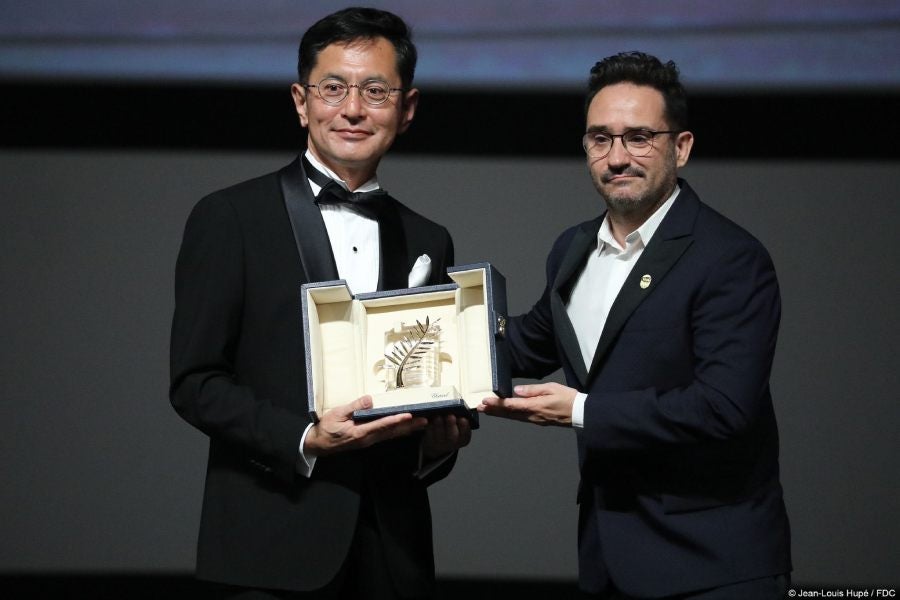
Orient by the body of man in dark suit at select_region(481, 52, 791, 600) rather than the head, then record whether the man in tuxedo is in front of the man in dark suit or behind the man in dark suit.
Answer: in front

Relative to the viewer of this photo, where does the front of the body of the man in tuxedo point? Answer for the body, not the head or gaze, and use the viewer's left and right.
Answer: facing the viewer and to the right of the viewer

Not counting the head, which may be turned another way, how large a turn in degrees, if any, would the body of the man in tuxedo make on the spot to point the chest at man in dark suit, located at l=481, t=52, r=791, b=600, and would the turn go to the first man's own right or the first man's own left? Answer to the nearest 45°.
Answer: approximately 45° to the first man's own left

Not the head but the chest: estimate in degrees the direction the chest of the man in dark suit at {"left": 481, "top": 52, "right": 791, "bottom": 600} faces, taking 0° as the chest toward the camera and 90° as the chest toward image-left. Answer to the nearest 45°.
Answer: approximately 45°

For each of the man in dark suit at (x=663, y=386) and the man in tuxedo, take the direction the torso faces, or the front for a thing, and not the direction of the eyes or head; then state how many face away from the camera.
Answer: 0

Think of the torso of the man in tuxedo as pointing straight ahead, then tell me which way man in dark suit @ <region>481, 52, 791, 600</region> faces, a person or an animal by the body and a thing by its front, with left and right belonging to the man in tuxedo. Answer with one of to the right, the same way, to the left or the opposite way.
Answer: to the right
